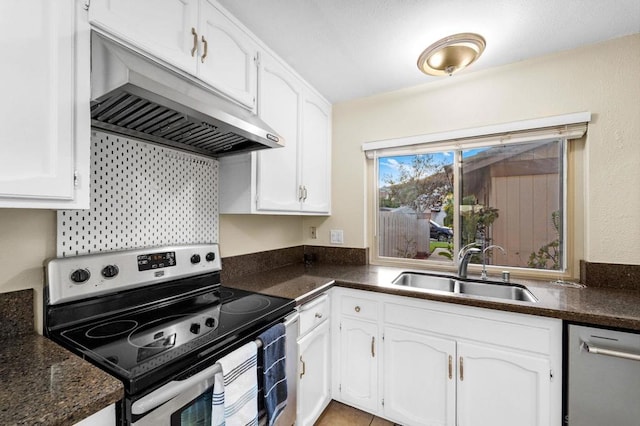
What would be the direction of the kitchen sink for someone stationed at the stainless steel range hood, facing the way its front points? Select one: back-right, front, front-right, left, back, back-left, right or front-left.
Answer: front-left

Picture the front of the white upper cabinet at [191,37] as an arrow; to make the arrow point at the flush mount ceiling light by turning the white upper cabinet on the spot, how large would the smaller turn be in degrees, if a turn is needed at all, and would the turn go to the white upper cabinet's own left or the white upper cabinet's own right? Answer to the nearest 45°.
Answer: approximately 45° to the white upper cabinet's own left

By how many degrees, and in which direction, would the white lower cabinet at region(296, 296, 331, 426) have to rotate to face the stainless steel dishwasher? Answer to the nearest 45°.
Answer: approximately 45° to its left

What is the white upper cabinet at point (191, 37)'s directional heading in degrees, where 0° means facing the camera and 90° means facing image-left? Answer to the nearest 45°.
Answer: approximately 315°

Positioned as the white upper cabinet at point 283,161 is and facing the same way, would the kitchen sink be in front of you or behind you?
in front

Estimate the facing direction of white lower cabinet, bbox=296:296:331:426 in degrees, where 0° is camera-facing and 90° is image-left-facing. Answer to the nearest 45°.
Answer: approximately 315°

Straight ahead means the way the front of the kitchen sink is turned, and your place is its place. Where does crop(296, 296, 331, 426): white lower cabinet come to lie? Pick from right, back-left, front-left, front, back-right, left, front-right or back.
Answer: front-right

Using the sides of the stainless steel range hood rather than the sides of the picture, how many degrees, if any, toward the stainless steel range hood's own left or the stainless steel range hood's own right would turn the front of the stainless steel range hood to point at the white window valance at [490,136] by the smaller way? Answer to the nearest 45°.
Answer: approximately 45° to the stainless steel range hood's own left

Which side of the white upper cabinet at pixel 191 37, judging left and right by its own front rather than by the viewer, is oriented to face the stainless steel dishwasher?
front
